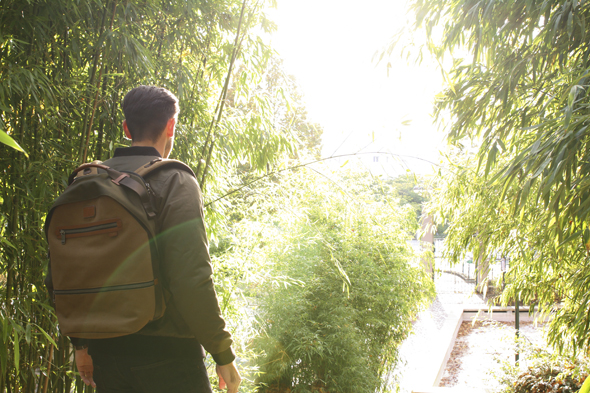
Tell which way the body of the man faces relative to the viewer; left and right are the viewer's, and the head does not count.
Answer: facing away from the viewer and to the right of the viewer

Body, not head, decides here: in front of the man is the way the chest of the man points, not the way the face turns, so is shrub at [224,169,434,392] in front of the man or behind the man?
in front

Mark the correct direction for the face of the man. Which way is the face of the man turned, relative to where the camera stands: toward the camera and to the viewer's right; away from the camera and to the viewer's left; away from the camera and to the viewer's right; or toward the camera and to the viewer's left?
away from the camera and to the viewer's right
